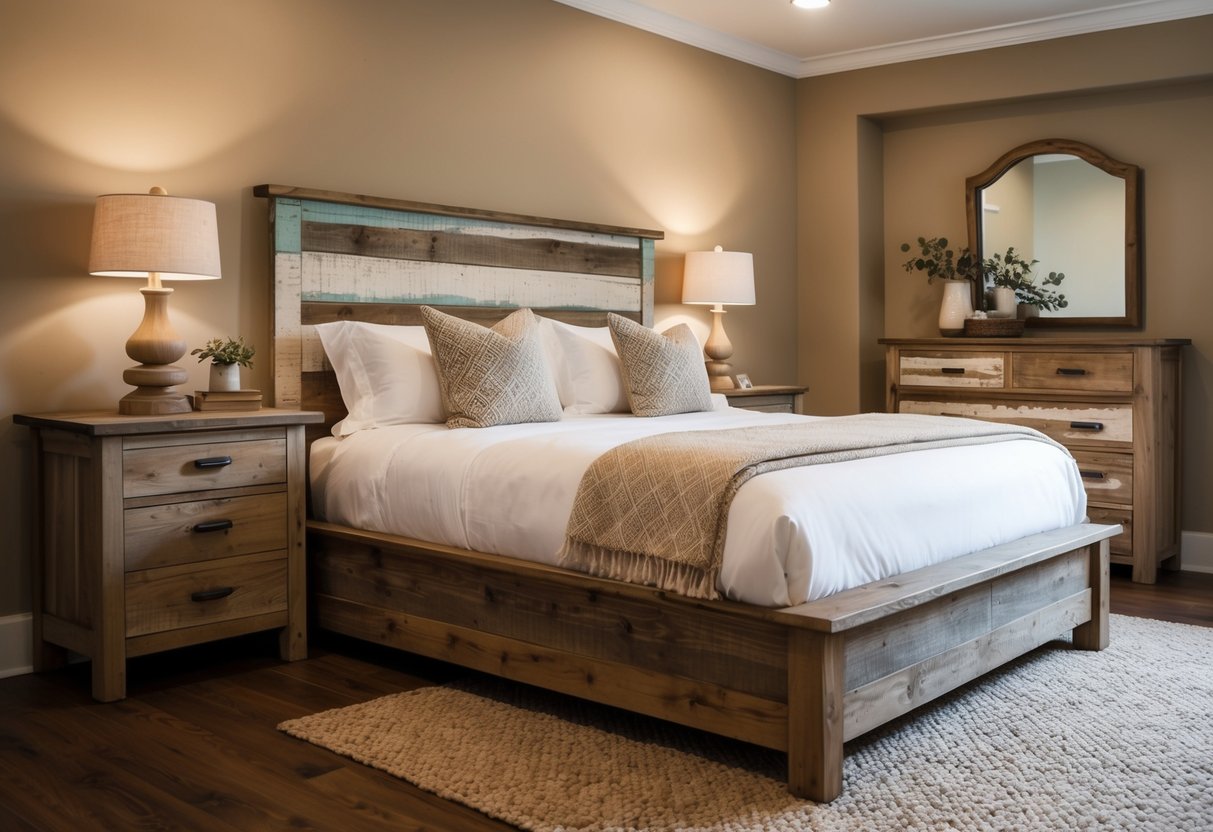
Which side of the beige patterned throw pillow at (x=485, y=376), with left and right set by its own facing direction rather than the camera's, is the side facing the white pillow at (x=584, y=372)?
left

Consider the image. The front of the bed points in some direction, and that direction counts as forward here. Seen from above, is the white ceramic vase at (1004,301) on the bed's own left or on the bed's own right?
on the bed's own left

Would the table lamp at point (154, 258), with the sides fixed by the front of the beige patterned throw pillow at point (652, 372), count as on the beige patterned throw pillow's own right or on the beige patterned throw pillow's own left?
on the beige patterned throw pillow's own right

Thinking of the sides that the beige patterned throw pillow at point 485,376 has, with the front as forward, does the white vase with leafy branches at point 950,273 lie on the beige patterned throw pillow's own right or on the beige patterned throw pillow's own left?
on the beige patterned throw pillow's own left

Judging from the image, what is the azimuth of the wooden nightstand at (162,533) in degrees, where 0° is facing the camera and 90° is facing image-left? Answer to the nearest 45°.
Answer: approximately 315°

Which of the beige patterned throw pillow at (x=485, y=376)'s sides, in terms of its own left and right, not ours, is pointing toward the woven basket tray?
left
